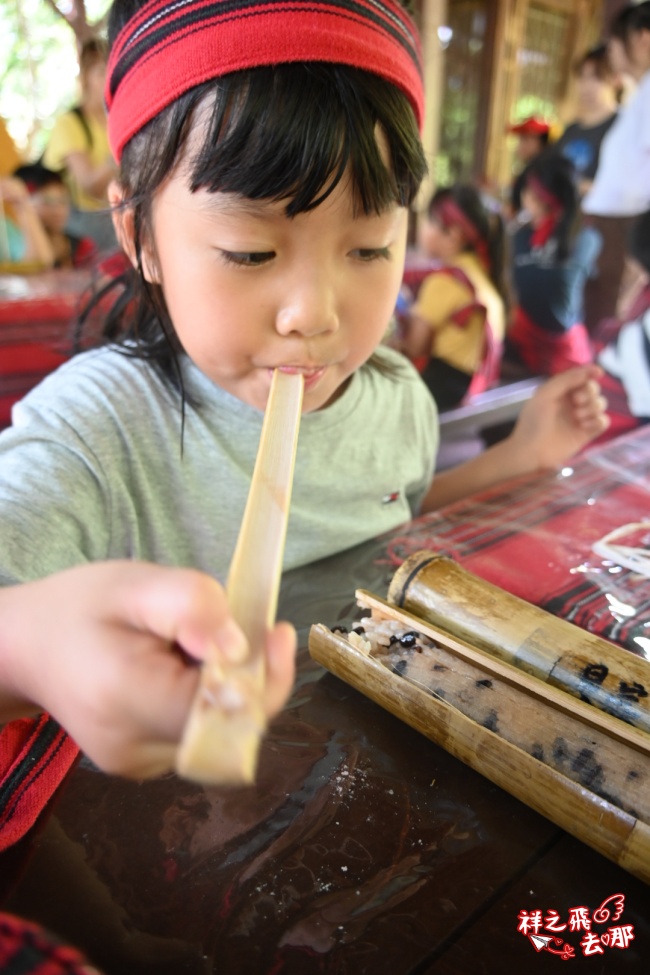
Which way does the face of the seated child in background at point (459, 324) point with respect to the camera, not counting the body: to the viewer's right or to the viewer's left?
to the viewer's left

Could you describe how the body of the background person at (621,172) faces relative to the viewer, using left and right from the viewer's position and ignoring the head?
facing to the left of the viewer
